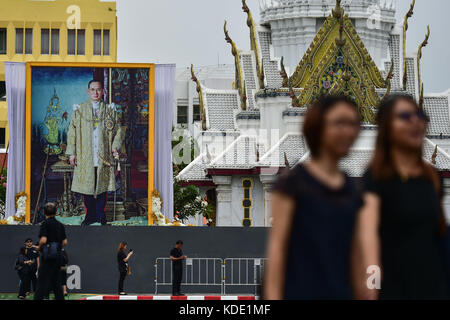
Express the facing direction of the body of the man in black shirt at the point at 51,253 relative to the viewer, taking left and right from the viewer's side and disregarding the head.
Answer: facing away from the viewer

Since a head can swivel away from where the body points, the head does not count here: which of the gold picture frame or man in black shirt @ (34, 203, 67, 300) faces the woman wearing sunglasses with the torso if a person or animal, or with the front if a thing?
the gold picture frame

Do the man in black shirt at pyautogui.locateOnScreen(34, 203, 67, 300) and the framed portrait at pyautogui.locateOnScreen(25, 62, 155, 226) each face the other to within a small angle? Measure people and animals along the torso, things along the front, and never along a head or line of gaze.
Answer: yes

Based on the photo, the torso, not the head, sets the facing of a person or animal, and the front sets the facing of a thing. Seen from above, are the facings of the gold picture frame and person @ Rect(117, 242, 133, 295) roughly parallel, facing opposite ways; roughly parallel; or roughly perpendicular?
roughly perpendicular

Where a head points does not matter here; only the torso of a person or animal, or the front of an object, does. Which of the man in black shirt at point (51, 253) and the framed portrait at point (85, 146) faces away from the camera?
the man in black shirt

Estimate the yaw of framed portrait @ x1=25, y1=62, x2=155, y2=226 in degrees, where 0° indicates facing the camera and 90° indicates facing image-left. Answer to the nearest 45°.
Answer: approximately 0°

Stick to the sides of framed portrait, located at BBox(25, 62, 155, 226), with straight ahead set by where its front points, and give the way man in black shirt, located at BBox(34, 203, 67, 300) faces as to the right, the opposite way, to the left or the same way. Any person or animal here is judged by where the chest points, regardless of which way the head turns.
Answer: the opposite way

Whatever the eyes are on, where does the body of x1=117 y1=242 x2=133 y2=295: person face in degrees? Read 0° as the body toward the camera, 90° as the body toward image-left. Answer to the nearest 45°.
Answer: approximately 270°
